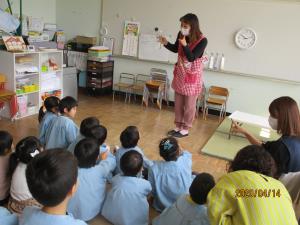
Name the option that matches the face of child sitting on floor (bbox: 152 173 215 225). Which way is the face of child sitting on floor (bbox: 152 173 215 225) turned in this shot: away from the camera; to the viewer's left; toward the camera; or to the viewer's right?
away from the camera

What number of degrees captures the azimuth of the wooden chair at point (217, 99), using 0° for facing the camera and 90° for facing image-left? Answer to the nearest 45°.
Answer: approximately 45°

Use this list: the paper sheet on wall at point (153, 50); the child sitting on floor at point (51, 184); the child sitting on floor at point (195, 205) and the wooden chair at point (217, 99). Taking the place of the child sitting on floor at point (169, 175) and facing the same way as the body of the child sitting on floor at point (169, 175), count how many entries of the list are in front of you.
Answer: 2

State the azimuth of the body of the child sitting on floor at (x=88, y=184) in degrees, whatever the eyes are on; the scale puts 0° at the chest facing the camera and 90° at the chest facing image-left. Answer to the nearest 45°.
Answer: approximately 225°

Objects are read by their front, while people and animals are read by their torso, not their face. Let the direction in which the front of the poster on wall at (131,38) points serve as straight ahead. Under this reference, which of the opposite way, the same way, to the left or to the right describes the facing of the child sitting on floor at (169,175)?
the opposite way

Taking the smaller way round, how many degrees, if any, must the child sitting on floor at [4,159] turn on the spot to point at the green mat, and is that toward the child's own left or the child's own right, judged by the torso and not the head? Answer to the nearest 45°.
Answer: approximately 45° to the child's own right

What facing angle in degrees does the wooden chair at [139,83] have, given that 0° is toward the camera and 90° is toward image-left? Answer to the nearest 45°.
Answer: approximately 45°

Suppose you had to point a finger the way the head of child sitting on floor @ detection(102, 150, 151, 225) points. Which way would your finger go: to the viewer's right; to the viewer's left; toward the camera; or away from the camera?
away from the camera

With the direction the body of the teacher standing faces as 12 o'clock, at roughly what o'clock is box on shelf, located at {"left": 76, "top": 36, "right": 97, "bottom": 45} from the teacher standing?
The box on shelf is roughly at 3 o'clock from the teacher standing.

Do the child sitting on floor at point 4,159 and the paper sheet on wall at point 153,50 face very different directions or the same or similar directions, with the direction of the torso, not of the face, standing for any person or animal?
very different directions

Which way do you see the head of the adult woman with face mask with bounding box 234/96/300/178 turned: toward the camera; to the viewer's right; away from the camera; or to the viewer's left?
to the viewer's left

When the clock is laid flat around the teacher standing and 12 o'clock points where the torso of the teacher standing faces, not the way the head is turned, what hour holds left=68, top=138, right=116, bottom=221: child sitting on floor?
The child sitting on floor is roughly at 11 o'clock from the teacher standing.

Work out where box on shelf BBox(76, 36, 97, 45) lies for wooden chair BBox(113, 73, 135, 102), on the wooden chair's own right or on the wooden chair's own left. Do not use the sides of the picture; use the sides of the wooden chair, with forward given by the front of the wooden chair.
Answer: on the wooden chair's own right

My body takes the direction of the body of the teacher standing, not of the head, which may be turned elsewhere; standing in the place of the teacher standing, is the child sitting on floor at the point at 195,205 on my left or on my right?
on my left

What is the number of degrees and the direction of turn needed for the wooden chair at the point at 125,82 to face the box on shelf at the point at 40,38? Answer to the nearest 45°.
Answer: approximately 45° to its right
